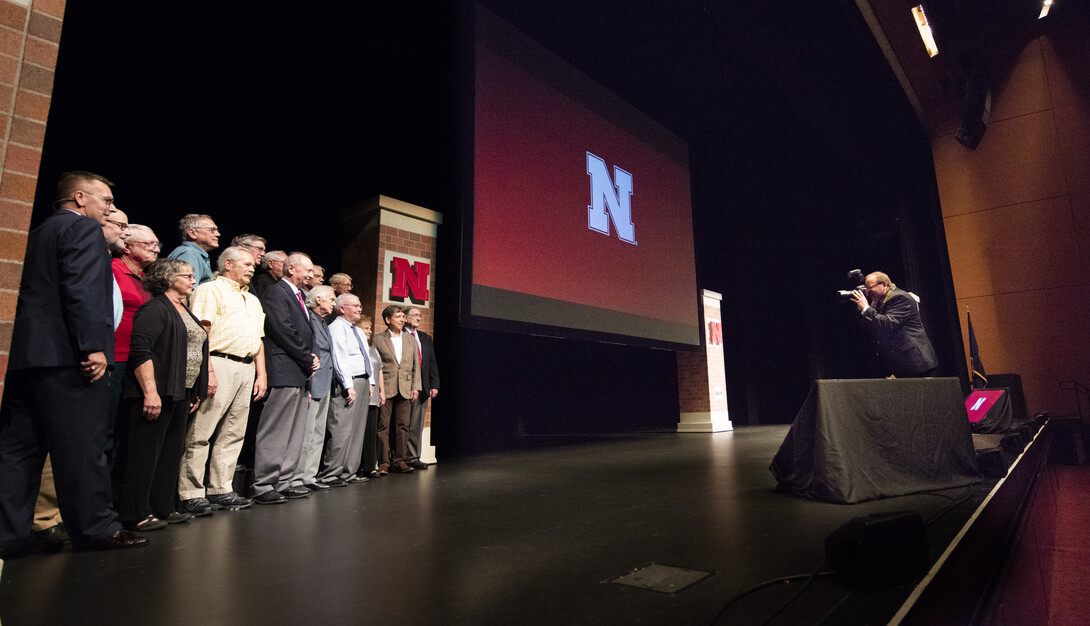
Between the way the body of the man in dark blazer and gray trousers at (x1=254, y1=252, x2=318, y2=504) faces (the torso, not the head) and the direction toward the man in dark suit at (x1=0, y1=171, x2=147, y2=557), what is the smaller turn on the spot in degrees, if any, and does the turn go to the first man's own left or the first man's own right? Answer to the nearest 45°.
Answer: approximately 135° to the first man's own right

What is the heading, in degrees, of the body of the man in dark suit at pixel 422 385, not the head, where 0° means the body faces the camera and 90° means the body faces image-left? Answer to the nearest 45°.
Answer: approximately 315°

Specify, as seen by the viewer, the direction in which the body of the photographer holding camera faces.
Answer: to the viewer's left

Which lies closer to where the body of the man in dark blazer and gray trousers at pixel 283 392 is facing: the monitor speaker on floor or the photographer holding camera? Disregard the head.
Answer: the photographer holding camera

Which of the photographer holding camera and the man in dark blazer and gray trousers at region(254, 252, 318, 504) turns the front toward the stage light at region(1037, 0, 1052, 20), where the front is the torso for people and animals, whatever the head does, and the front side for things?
the man in dark blazer and gray trousers

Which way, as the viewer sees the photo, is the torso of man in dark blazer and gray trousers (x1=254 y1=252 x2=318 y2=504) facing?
to the viewer's right

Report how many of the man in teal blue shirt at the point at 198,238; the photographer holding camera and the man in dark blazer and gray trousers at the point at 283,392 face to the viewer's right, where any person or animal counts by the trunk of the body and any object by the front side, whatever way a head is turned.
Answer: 2

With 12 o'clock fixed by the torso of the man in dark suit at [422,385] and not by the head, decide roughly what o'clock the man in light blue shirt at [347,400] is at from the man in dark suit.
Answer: The man in light blue shirt is roughly at 3 o'clock from the man in dark suit.

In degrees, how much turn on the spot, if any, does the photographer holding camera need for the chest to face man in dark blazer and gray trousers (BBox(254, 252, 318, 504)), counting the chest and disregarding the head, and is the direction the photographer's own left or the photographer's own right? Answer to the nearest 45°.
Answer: approximately 45° to the photographer's own left

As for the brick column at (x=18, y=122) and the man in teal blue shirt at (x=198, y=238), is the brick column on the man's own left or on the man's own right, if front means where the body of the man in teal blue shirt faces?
on the man's own right

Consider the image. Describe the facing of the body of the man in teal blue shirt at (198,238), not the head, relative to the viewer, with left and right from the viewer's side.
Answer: facing to the right of the viewer

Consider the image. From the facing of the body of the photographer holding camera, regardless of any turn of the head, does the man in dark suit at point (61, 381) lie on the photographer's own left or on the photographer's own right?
on the photographer's own left

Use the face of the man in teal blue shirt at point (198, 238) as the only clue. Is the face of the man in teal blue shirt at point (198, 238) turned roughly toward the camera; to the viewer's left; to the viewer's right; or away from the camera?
to the viewer's right

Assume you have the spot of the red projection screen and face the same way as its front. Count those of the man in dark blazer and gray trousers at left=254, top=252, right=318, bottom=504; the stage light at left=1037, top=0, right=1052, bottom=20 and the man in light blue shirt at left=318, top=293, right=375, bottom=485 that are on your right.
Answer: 2

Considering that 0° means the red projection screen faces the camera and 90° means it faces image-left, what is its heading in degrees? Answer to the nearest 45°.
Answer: approximately 315°
